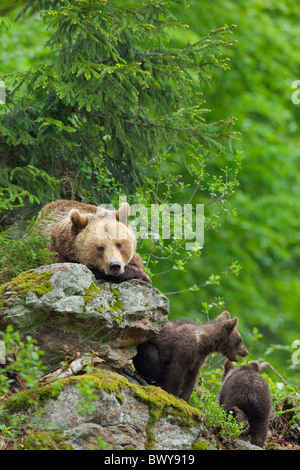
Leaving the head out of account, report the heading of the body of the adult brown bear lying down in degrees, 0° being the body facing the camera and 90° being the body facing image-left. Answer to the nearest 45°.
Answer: approximately 315°

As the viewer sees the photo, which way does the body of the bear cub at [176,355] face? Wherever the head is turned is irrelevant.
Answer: to the viewer's right

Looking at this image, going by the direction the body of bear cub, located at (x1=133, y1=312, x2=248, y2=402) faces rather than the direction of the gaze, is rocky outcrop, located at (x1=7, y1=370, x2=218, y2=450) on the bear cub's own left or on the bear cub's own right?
on the bear cub's own right

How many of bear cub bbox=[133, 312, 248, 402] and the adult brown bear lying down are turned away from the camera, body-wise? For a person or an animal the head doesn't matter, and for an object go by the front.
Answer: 0
